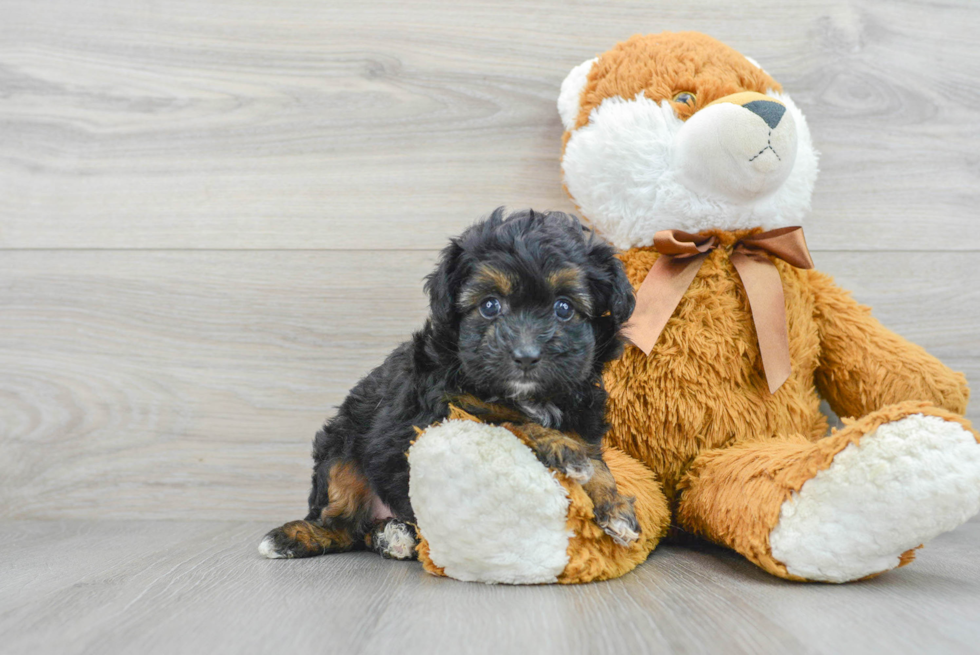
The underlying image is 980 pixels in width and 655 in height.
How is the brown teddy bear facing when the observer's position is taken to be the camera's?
facing the viewer

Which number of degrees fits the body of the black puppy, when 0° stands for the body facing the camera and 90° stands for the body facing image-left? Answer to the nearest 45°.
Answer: approximately 315°
